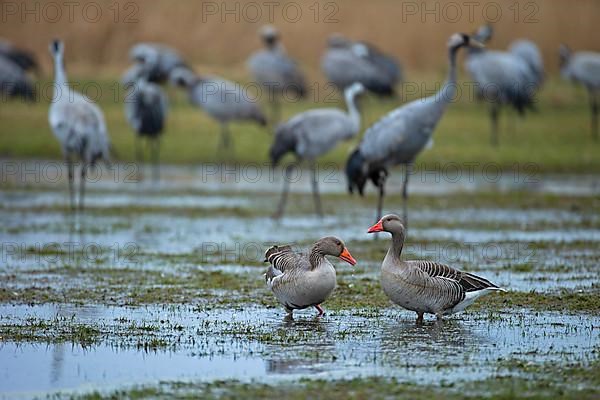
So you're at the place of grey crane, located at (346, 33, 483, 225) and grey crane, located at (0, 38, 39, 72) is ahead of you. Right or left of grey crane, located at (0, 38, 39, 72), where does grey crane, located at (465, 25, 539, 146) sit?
right

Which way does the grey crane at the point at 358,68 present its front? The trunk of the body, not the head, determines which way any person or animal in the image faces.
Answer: to the viewer's left

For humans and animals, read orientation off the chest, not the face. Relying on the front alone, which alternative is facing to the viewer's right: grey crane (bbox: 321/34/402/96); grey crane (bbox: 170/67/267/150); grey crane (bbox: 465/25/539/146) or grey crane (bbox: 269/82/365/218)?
grey crane (bbox: 269/82/365/218)

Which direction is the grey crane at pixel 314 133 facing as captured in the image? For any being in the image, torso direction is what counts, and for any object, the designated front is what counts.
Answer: to the viewer's right

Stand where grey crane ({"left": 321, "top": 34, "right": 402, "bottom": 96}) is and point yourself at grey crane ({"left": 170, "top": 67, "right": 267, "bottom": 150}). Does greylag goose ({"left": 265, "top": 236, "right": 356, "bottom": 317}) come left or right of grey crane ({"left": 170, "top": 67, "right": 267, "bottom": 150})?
left

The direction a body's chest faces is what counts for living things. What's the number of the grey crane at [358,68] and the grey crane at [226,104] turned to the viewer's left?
2

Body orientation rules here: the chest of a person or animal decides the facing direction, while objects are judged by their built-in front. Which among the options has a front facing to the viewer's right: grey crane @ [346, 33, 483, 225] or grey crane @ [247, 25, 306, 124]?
grey crane @ [346, 33, 483, 225]

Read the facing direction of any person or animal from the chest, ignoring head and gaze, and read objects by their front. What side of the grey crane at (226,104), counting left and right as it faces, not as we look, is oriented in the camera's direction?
left

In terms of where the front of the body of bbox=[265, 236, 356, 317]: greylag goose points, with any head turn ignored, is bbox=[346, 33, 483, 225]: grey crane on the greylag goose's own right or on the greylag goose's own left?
on the greylag goose's own left
